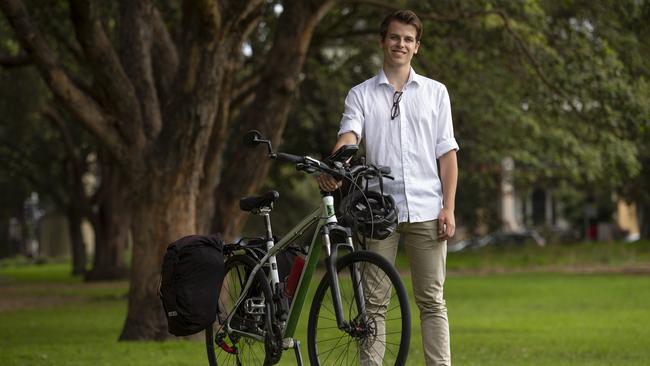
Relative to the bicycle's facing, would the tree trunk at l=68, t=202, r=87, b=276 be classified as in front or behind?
behind

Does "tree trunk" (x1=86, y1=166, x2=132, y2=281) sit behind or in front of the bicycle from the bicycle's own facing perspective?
behind

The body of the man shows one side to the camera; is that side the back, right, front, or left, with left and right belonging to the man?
front

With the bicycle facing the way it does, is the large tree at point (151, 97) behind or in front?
behind

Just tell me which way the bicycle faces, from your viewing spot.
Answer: facing the viewer and to the right of the viewer
